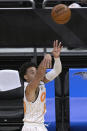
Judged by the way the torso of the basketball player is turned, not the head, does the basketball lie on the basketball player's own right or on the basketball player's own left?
on the basketball player's own left
